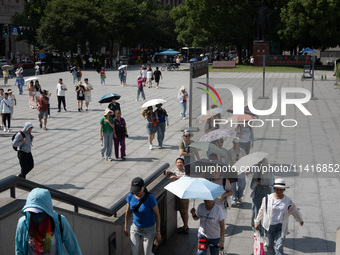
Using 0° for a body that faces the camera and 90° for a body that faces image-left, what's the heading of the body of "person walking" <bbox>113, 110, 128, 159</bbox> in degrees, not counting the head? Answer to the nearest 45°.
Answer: approximately 0°

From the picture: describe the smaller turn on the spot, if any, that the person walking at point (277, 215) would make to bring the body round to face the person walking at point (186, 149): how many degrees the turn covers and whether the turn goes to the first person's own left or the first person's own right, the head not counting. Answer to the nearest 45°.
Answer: approximately 135° to the first person's own right

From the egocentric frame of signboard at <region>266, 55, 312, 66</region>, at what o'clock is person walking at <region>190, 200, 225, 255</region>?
The person walking is roughly at 12 o'clock from the signboard.

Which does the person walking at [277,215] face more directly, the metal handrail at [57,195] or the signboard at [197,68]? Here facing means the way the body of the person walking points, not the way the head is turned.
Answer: the metal handrail

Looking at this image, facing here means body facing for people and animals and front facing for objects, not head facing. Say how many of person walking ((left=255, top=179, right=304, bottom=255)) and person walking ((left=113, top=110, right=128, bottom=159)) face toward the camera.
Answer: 2

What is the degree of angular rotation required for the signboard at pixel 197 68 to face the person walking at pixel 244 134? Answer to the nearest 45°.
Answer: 0° — it already faces them

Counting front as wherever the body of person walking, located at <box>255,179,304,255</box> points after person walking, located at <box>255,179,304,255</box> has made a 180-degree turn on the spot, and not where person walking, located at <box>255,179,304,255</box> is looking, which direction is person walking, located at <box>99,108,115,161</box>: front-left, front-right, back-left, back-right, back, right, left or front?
front-left
